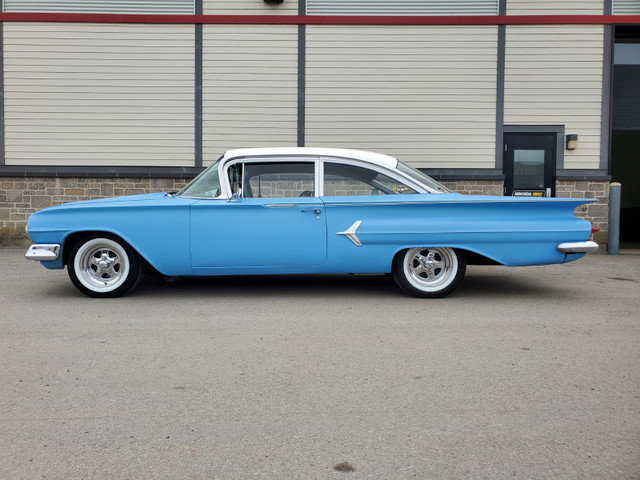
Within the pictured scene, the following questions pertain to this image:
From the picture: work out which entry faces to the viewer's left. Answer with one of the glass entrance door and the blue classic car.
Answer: the blue classic car

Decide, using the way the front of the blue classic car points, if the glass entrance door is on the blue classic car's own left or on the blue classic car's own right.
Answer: on the blue classic car's own right

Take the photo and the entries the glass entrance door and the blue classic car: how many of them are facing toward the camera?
1

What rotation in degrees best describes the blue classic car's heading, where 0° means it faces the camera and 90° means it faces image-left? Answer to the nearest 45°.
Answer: approximately 90°

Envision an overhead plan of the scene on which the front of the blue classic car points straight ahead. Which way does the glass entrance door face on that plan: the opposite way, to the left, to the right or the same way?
to the left

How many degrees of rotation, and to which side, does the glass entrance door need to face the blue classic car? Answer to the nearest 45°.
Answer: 0° — it already faces it

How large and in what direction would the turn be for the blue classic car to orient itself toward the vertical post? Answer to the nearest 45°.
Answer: approximately 135° to its right
